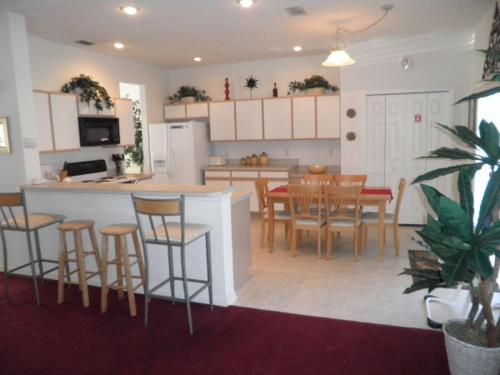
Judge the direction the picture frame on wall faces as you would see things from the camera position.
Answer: facing the viewer and to the right of the viewer

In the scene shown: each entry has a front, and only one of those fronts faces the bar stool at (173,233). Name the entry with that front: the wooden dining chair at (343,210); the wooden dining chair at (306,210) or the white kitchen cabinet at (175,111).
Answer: the white kitchen cabinet

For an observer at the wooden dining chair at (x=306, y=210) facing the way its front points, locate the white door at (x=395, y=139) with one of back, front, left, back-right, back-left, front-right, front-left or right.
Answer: front-right

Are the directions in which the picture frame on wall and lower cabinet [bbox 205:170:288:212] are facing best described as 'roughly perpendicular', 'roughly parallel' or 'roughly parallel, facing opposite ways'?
roughly perpendicular

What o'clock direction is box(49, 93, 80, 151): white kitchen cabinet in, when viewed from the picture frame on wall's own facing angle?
The white kitchen cabinet is roughly at 9 o'clock from the picture frame on wall.

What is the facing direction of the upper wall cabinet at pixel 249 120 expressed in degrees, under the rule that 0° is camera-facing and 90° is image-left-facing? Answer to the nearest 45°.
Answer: approximately 0°

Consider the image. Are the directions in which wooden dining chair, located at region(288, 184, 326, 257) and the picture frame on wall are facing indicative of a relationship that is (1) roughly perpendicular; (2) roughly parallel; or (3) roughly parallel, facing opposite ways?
roughly perpendicular

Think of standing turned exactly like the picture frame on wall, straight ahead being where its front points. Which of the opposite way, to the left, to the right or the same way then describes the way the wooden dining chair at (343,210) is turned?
to the left

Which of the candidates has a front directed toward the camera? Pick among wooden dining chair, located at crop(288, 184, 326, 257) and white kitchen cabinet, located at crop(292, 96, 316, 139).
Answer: the white kitchen cabinet

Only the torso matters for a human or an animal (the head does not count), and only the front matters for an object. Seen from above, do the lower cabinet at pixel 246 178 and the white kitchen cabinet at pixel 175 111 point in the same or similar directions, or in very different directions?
same or similar directions

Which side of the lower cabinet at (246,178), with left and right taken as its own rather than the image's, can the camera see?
front

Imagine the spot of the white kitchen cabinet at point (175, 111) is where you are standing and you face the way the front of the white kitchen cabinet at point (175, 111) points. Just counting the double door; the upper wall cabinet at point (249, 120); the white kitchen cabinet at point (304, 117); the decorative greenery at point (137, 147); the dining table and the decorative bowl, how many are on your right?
1

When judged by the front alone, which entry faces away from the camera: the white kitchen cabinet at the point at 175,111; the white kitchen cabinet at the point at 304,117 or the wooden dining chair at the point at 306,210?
the wooden dining chair

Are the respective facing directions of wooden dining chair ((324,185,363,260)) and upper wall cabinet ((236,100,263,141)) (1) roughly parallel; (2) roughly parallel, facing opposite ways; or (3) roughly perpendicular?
roughly parallel, facing opposite ways

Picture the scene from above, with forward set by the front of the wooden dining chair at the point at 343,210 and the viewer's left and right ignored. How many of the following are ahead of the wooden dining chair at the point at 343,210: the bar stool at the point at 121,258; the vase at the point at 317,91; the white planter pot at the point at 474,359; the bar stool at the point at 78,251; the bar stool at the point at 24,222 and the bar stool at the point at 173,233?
1

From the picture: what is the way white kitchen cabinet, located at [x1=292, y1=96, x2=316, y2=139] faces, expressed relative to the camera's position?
facing the viewer
